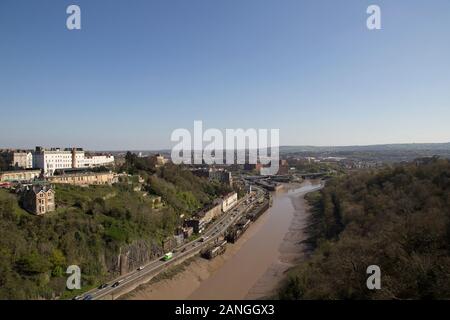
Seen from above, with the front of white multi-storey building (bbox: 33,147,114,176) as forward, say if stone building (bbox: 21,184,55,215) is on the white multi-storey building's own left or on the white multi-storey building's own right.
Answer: on the white multi-storey building's own right

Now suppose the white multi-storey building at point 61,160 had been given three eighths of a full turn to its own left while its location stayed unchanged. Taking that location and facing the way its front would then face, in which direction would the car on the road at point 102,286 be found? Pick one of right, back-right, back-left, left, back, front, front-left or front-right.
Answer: back

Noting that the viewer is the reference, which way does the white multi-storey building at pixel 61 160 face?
facing the viewer and to the right of the viewer
